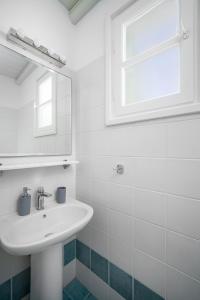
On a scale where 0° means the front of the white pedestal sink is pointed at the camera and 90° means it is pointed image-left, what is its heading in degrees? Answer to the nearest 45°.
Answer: approximately 315°

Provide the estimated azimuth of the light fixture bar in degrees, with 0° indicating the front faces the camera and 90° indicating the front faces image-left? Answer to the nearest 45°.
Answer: approximately 315°

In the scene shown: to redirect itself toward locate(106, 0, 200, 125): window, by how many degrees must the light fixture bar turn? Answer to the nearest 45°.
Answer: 0° — it already faces it
